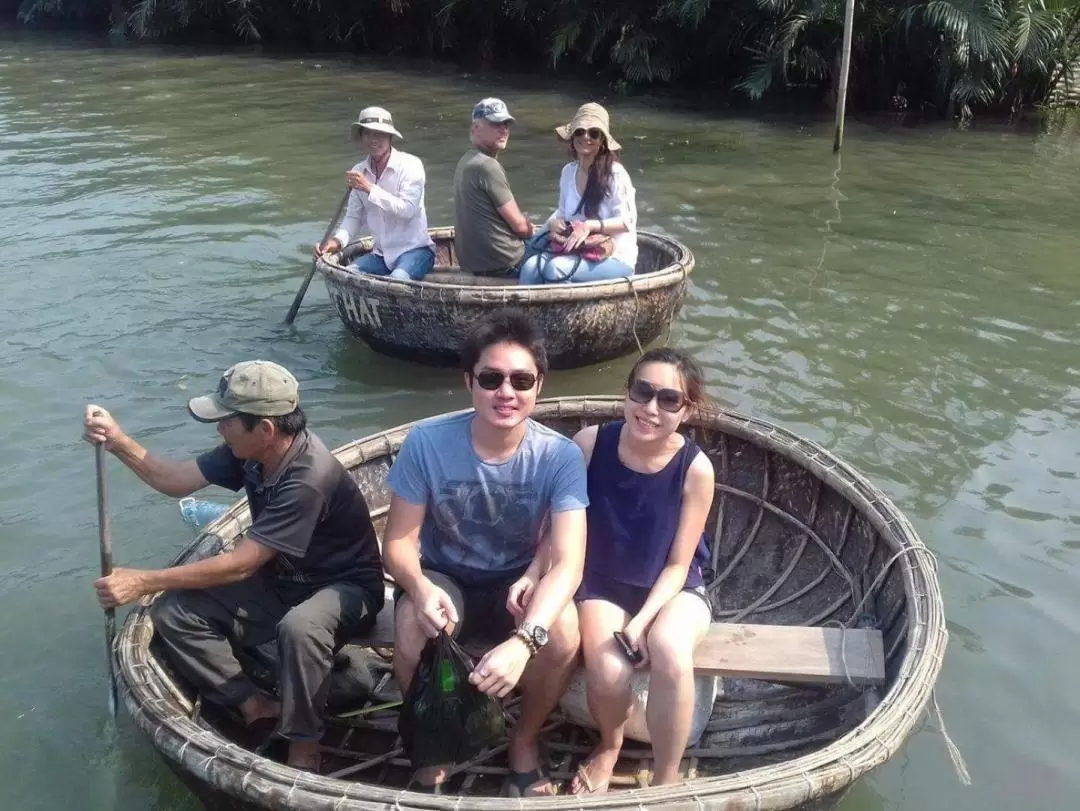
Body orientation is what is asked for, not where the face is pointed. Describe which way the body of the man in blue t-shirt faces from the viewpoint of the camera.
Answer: toward the camera

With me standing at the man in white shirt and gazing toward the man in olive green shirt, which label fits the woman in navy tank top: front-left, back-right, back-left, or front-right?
front-right

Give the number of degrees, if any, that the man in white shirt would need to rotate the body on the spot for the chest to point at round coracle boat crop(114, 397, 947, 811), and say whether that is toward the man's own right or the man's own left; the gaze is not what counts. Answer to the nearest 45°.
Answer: approximately 45° to the man's own left

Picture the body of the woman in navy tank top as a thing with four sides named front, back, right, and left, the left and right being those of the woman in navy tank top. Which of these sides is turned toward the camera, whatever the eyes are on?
front

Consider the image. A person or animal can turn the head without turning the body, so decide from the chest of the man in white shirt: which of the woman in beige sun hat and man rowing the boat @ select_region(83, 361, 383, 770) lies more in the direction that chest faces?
the man rowing the boat

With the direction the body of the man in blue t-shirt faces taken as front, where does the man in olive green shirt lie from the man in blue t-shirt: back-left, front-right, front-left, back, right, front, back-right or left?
back

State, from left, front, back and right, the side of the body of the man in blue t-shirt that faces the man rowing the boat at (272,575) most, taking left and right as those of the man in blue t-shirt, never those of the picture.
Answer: right

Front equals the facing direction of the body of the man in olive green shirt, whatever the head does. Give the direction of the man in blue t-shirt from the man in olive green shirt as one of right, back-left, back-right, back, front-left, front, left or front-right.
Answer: back-right

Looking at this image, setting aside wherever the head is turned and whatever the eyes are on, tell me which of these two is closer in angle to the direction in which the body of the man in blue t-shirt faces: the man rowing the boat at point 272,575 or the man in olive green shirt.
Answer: the man rowing the boat

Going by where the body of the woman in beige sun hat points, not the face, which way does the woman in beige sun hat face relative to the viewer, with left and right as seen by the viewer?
facing the viewer and to the left of the viewer

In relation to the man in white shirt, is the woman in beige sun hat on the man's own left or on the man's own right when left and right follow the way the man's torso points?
on the man's own left
